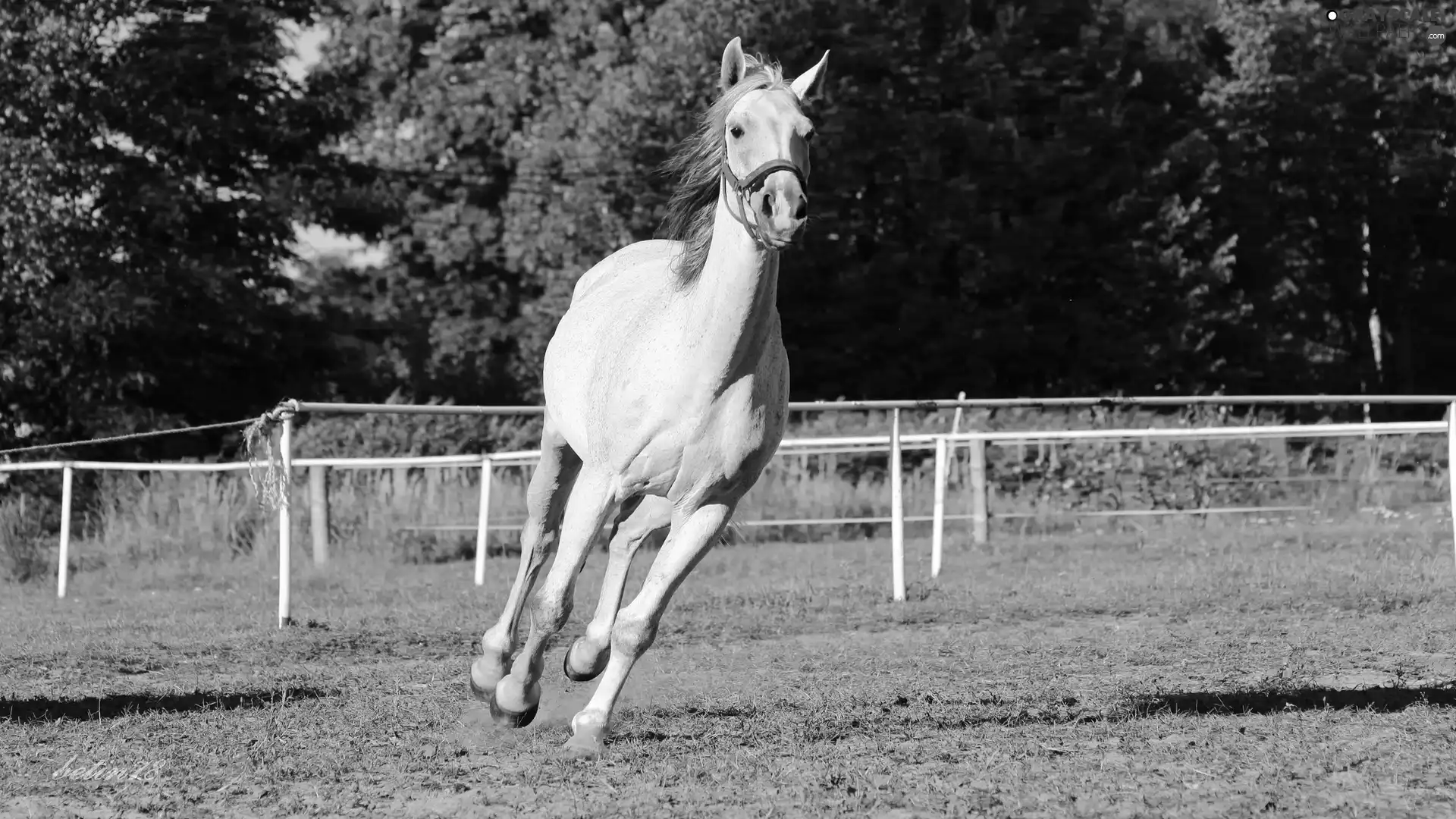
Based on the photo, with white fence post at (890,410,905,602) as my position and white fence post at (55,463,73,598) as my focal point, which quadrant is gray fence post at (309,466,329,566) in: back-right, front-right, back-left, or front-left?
front-right

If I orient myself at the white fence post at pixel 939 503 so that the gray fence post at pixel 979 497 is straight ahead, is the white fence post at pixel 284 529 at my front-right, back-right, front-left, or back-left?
back-left

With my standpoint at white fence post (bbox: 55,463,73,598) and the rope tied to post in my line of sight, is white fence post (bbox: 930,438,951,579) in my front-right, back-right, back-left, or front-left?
front-left

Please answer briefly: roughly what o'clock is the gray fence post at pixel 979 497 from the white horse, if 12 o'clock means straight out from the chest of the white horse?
The gray fence post is roughly at 8 o'clock from the white horse.

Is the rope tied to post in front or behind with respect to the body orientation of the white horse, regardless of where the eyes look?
behind

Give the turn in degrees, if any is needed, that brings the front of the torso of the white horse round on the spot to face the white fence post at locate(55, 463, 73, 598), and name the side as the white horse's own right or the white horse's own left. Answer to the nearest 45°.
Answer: approximately 180°

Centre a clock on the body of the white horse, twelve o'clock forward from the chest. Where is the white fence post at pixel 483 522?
The white fence post is roughly at 7 o'clock from the white horse.

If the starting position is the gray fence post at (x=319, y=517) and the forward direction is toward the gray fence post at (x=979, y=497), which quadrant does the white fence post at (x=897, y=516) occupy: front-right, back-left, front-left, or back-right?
front-right

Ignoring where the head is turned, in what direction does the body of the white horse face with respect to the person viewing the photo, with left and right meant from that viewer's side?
facing the viewer and to the right of the viewer

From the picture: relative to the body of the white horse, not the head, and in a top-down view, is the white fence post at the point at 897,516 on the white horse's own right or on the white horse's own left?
on the white horse's own left

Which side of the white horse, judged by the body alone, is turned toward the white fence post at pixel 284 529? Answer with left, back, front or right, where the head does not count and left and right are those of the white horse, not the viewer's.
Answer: back

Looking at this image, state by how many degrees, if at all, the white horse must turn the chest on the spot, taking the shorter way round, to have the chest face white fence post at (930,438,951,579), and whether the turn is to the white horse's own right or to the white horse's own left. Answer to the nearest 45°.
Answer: approximately 135° to the white horse's own left
